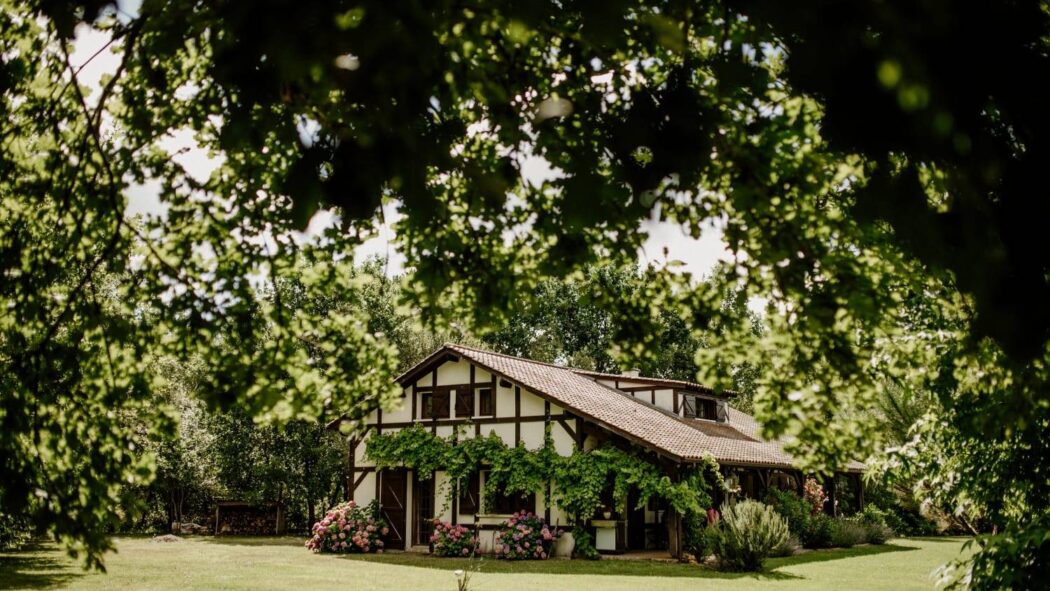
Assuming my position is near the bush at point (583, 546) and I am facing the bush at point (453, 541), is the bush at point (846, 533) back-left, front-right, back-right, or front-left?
back-right

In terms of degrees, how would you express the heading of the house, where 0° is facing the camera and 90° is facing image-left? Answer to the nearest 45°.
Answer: approximately 45°

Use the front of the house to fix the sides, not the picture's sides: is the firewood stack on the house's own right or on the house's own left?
on the house's own right

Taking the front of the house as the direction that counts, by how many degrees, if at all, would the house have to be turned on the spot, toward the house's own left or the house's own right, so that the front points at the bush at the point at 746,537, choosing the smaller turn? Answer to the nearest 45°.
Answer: approximately 90° to the house's own left

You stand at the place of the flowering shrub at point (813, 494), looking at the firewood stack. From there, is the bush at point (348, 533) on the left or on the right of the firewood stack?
left
